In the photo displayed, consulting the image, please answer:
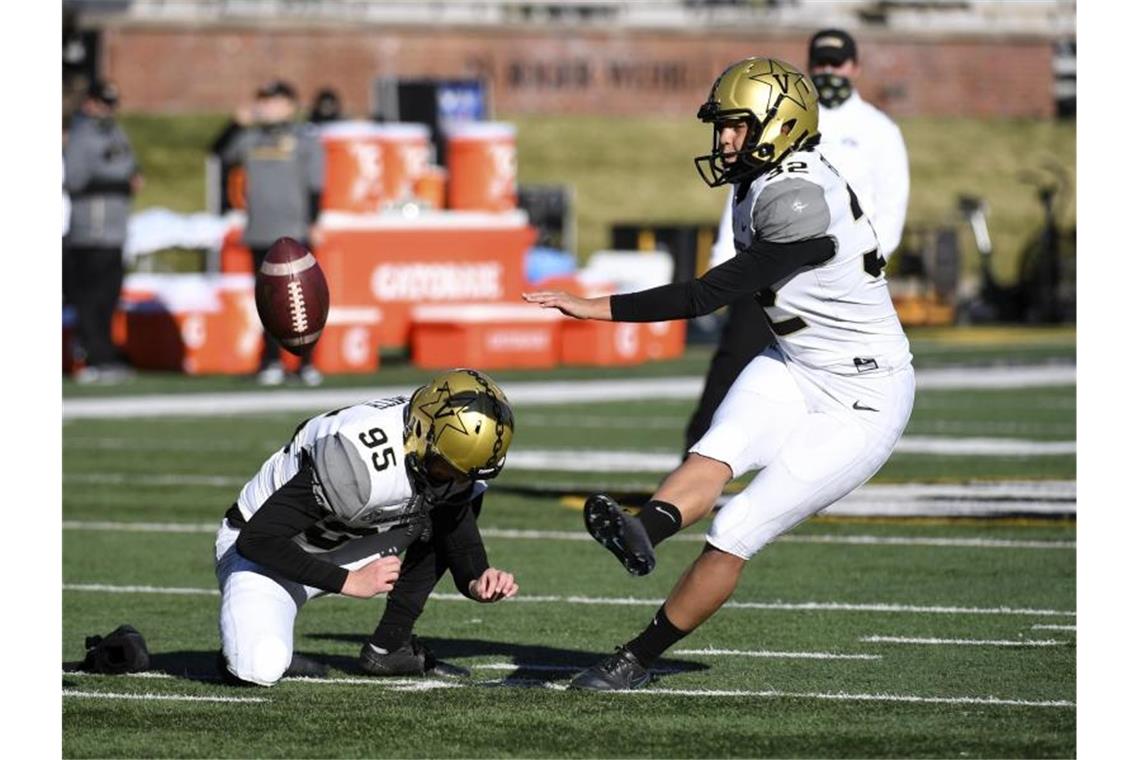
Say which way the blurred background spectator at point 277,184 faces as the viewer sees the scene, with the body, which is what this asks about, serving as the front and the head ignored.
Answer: toward the camera

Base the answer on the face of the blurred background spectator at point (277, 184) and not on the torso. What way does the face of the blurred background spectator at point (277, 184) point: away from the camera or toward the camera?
toward the camera

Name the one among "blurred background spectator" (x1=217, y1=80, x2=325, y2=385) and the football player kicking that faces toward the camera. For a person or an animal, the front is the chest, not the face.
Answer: the blurred background spectator

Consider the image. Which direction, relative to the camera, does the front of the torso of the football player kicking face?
to the viewer's left

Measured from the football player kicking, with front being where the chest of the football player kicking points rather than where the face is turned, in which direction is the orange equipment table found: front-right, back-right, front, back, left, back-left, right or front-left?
right

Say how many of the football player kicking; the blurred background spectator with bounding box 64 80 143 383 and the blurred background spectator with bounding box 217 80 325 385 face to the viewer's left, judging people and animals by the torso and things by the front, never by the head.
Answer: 1

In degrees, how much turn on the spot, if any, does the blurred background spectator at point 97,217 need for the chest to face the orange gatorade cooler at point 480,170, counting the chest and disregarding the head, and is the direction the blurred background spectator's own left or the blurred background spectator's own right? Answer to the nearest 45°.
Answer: approximately 90° to the blurred background spectator's own left

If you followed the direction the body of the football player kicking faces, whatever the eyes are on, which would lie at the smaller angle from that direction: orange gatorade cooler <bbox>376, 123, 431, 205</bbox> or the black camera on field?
the black camera on field

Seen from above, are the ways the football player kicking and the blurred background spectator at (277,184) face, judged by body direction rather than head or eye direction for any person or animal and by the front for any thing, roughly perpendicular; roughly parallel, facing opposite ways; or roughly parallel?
roughly perpendicular

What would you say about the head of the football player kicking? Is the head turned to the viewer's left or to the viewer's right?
to the viewer's left

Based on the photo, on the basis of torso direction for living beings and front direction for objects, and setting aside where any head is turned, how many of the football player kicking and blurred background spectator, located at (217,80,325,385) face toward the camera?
1

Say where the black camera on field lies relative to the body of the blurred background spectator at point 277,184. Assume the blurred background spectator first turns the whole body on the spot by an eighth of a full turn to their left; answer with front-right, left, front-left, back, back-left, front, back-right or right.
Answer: front-right
